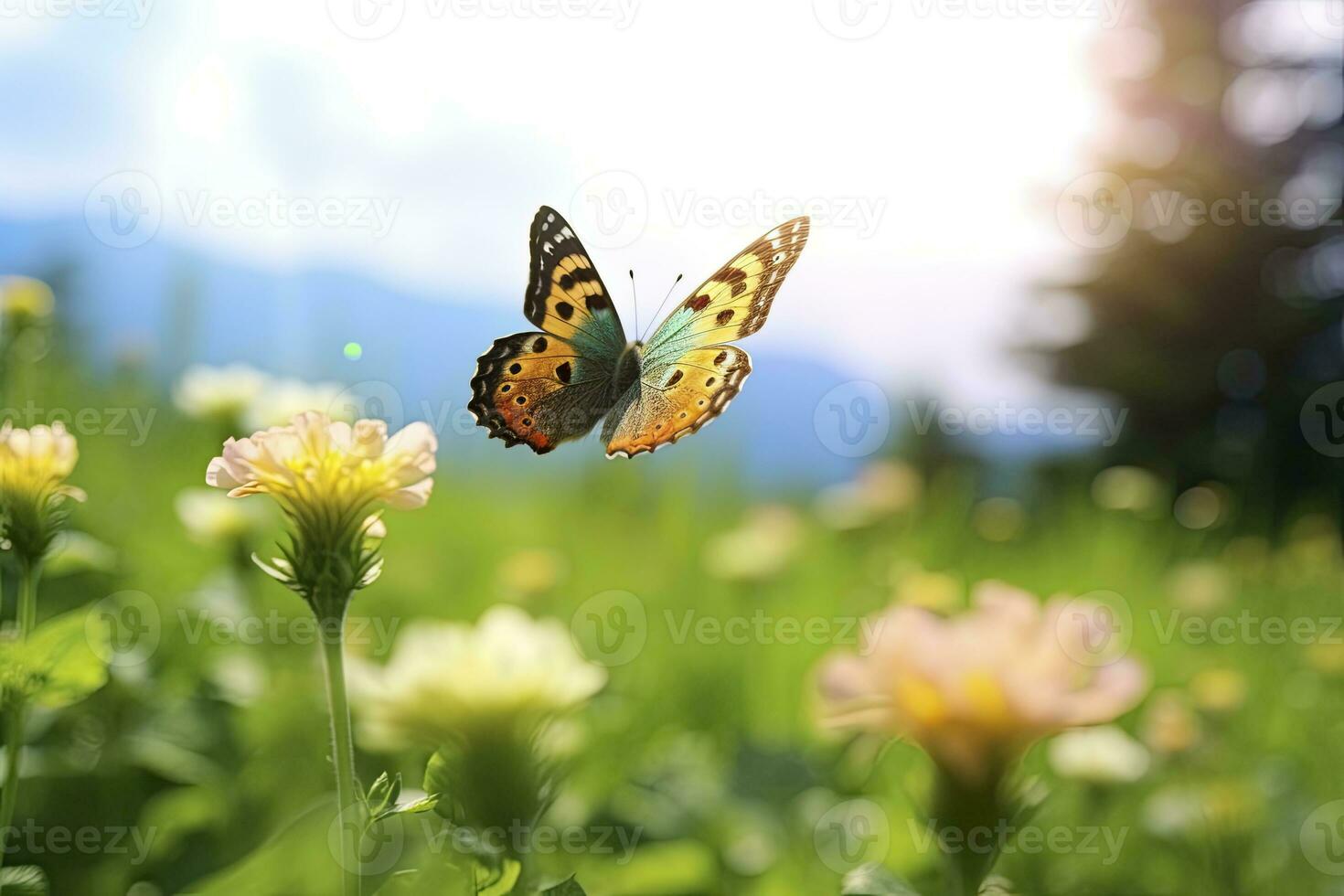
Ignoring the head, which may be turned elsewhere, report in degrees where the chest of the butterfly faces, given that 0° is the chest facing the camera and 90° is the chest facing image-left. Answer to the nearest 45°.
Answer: approximately 225°

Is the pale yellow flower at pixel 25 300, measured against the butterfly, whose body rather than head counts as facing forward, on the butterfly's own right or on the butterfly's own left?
on the butterfly's own left

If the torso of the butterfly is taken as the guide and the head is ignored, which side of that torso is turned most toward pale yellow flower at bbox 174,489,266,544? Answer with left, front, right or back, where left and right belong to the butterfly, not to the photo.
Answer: left

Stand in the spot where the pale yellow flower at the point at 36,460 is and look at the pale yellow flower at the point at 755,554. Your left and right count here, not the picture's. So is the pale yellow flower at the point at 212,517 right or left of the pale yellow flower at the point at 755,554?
left
